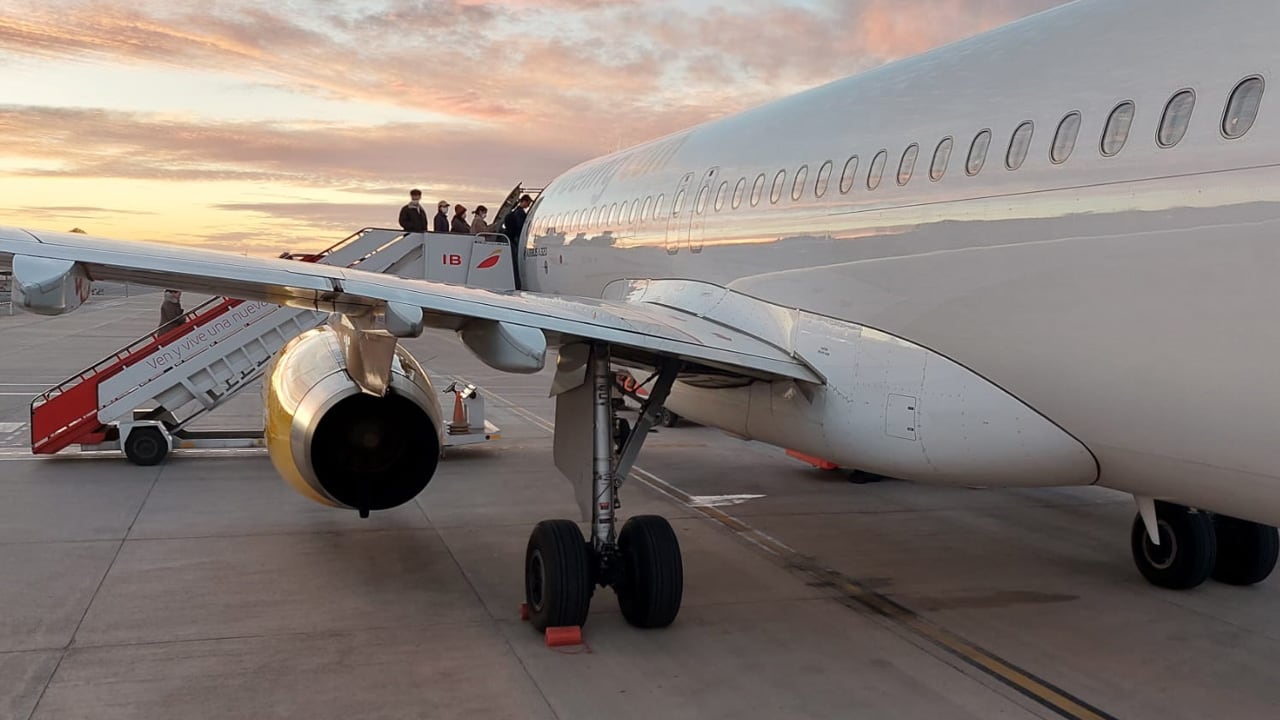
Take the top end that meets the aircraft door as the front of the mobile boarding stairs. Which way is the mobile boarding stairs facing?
to the viewer's right

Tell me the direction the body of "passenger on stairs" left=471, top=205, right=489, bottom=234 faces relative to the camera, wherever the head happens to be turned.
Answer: to the viewer's right

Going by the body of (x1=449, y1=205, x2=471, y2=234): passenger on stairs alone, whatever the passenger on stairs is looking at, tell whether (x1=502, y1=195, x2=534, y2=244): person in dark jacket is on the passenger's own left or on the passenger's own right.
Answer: on the passenger's own right

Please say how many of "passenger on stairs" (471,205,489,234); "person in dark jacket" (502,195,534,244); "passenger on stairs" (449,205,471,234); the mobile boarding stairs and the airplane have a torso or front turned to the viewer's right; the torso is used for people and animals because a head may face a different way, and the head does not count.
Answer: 4

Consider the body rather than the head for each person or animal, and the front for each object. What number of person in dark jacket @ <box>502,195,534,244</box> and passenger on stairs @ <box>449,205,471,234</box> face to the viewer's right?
2

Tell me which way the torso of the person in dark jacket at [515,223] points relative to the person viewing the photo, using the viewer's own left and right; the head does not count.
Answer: facing to the right of the viewer

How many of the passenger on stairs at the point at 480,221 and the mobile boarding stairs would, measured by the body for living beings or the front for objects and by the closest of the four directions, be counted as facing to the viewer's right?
2

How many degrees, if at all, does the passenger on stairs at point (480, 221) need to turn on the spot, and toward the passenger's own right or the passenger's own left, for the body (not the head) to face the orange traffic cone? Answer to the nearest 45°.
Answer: approximately 90° to the passenger's own right

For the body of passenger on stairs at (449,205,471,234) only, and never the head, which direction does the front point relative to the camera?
to the viewer's right
